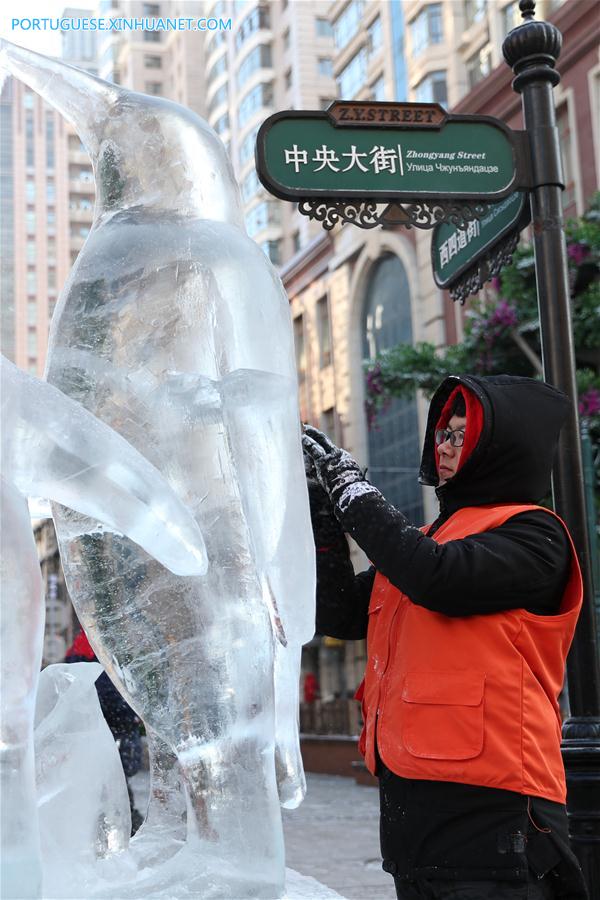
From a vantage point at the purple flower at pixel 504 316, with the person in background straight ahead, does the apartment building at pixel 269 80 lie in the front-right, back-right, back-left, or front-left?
back-right

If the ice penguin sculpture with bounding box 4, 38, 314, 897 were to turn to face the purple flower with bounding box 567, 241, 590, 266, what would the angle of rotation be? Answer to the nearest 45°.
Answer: approximately 135° to its right

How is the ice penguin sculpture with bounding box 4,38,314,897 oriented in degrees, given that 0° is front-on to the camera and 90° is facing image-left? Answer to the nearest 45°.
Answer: approximately 90°

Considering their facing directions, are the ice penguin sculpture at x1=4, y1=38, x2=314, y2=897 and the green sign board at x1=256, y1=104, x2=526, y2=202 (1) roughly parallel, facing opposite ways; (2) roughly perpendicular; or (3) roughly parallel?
roughly perpendicular

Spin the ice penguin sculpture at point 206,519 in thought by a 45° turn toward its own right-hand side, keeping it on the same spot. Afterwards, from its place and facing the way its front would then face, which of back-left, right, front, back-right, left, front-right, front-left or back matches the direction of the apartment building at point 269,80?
front-right

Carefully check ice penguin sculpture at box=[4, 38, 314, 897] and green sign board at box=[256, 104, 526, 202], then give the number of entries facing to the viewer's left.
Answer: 1

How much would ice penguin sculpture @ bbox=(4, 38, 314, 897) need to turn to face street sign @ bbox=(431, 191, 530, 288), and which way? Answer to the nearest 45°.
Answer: approximately 135° to its right

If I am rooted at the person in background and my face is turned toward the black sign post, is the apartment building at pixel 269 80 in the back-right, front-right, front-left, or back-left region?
back-left

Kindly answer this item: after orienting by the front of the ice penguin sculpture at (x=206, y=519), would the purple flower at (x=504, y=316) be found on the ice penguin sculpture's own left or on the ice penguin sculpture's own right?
on the ice penguin sculpture's own right

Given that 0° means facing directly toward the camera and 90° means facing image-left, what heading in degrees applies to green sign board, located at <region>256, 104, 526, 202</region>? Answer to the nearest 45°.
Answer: approximately 0°

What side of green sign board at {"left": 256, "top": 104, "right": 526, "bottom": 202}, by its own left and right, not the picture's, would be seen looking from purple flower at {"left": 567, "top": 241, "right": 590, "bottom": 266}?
back
